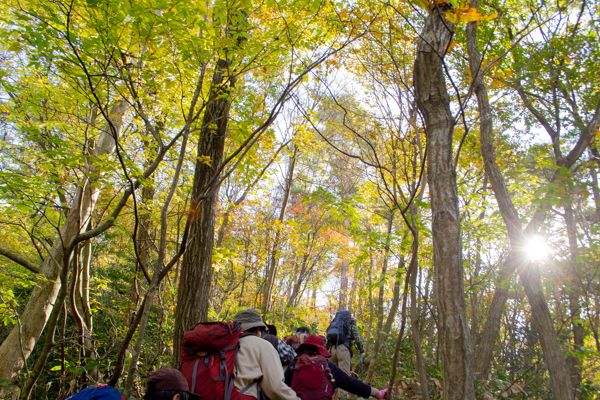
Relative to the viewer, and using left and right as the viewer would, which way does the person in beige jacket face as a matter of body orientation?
facing away from the viewer and to the right of the viewer

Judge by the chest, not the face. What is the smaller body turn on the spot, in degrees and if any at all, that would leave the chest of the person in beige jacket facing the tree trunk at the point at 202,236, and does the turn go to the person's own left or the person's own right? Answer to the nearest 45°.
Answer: approximately 90° to the person's own left

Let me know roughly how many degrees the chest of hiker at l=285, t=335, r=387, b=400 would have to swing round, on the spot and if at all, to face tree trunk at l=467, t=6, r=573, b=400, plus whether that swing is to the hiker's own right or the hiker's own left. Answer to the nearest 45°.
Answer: approximately 45° to the hiker's own right

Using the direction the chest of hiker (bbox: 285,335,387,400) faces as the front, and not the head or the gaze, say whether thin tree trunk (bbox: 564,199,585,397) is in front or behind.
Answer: in front

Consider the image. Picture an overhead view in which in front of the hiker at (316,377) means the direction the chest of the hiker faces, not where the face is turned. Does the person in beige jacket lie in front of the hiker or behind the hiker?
behind

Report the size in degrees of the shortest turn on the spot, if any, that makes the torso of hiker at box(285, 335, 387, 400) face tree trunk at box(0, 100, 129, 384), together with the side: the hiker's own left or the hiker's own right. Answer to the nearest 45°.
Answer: approximately 90° to the hiker's own left

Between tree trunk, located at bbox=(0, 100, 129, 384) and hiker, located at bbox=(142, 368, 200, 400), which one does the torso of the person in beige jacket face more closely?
the tree trunk

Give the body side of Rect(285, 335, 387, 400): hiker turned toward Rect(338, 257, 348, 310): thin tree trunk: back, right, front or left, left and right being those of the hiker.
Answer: front

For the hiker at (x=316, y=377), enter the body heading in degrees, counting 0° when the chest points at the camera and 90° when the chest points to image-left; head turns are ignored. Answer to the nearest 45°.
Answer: approximately 180°

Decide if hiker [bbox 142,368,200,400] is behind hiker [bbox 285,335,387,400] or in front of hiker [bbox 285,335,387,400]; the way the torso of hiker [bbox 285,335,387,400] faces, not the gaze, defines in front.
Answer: behind

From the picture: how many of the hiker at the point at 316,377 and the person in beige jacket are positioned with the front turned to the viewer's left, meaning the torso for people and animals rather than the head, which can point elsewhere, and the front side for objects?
0

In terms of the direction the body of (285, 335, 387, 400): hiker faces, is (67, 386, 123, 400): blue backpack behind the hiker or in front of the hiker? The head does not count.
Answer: behind
